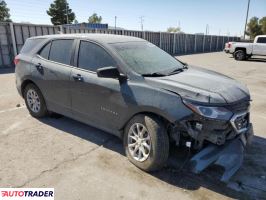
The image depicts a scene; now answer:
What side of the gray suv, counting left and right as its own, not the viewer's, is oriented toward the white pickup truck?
left

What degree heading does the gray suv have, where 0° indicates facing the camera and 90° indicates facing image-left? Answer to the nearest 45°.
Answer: approximately 315°
